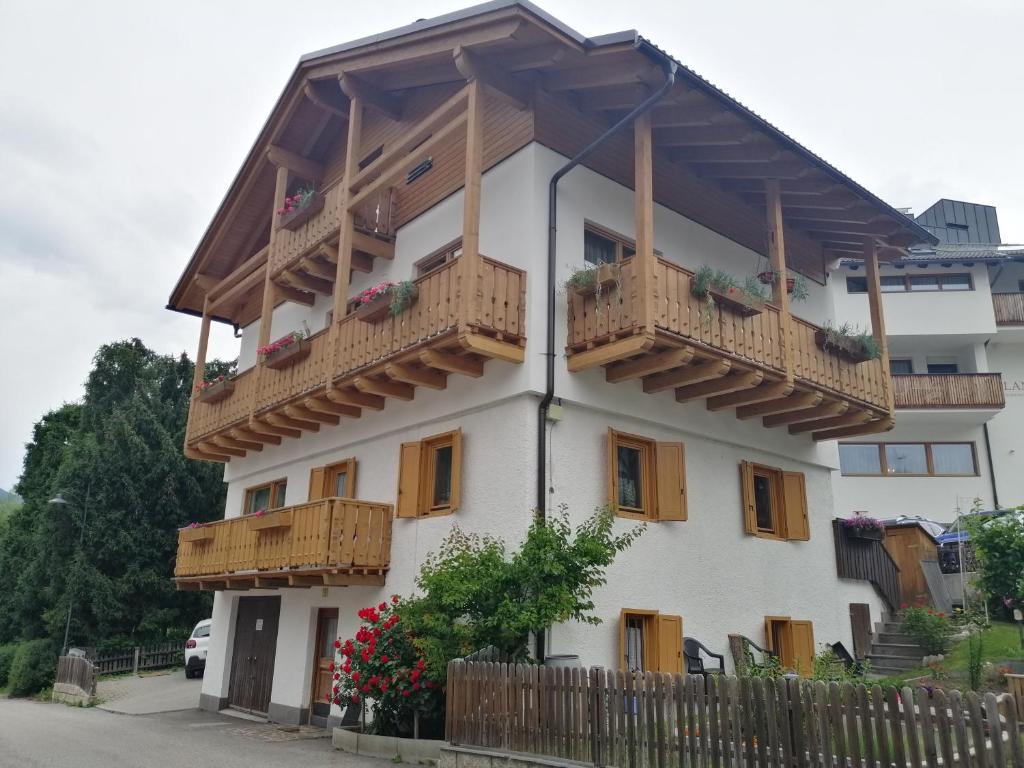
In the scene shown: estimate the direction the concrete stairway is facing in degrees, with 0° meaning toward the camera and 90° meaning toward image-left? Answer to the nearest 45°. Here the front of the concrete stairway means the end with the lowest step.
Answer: approximately 0°

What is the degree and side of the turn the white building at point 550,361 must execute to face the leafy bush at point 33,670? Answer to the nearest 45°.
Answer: approximately 90° to its right

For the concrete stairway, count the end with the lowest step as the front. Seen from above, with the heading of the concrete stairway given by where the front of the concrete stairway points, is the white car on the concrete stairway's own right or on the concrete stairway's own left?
on the concrete stairway's own right

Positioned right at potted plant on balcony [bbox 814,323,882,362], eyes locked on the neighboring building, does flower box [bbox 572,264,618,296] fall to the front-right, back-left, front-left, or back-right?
back-left

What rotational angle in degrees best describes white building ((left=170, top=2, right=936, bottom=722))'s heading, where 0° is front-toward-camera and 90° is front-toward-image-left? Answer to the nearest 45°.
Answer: approximately 45°

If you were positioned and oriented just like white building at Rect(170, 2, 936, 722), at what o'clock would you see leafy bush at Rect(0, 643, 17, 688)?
The leafy bush is roughly at 3 o'clock from the white building.

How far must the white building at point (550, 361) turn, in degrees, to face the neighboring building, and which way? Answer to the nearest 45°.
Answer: approximately 180°

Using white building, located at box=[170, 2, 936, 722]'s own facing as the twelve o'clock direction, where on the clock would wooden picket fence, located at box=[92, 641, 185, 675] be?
The wooden picket fence is roughly at 3 o'clock from the white building.
